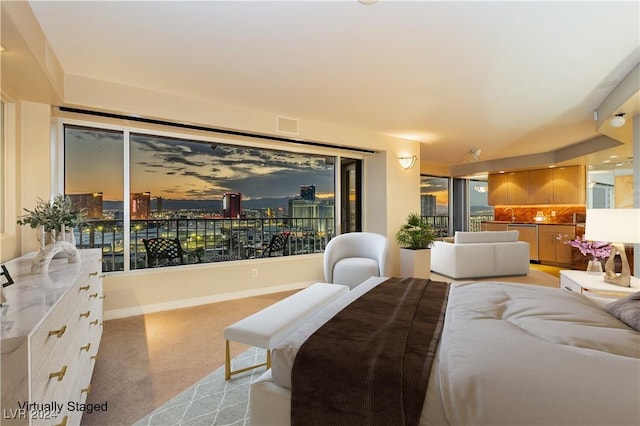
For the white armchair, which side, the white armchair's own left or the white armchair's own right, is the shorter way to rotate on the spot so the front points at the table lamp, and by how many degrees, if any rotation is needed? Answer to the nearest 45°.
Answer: approximately 45° to the white armchair's own left

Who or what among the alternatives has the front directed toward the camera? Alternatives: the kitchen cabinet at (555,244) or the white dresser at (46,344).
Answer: the kitchen cabinet

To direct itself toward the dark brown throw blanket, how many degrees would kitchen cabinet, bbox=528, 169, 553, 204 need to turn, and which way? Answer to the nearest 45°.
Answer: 0° — it already faces it

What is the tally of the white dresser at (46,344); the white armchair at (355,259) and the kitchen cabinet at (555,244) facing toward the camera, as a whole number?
2

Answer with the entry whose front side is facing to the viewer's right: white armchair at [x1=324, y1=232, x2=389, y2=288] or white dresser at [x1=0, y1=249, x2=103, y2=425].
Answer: the white dresser

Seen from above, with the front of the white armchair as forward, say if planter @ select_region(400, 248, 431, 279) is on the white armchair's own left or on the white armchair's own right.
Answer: on the white armchair's own left

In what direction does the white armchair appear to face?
toward the camera

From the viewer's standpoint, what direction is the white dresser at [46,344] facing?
to the viewer's right

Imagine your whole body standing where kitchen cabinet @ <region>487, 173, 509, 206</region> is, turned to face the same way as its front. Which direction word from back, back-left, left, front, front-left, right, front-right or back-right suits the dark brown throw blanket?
front

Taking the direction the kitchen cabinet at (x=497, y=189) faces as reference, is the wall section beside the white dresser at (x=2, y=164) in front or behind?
in front

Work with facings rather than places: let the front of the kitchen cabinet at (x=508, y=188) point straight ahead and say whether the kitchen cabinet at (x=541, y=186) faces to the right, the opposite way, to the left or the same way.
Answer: the same way

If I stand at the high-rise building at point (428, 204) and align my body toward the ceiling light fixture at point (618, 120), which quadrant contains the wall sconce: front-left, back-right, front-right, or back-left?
front-right

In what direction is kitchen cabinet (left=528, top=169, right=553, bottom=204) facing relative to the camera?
toward the camera

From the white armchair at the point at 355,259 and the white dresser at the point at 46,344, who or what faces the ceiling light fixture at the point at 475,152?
the white dresser

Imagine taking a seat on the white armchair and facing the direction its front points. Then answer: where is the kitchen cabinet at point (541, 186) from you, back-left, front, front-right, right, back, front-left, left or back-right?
back-left

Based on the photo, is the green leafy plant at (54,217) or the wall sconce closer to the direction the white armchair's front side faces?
the green leafy plant
